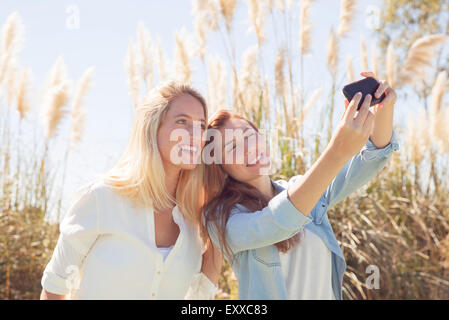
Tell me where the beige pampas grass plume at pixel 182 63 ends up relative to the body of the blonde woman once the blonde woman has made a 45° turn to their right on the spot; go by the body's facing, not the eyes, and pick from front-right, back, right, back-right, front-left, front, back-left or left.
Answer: back

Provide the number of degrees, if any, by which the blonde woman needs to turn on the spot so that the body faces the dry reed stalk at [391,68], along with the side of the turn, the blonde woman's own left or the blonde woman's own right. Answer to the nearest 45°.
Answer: approximately 90° to the blonde woman's own left

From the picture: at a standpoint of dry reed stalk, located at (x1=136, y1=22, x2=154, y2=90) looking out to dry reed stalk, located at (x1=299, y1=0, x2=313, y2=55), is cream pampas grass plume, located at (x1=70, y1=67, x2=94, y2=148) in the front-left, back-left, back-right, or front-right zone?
back-right

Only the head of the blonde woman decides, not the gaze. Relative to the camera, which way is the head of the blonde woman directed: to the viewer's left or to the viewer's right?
to the viewer's right

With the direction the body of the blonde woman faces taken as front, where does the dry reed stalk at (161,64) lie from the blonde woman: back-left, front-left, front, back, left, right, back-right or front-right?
back-left

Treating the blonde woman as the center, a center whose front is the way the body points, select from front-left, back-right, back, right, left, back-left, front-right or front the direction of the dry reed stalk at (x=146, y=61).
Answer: back-left

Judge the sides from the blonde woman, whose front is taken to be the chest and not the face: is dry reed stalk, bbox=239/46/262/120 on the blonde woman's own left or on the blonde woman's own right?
on the blonde woman's own left

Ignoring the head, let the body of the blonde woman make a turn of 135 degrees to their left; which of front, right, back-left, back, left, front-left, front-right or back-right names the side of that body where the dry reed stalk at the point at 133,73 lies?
front

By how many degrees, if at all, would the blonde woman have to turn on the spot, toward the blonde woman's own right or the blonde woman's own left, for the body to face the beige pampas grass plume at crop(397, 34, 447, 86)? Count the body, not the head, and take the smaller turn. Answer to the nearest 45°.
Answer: approximately 90° to the blonde woman's own left

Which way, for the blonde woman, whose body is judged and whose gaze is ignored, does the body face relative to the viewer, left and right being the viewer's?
facing the viewer and to the right of the viewer

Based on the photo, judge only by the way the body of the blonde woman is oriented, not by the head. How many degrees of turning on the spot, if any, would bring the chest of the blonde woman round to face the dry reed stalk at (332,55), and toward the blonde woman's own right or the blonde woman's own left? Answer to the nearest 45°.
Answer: approximately 90° to the blonde woman's own left

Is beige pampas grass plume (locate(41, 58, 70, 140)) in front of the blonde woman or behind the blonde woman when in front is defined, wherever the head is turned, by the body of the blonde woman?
behind

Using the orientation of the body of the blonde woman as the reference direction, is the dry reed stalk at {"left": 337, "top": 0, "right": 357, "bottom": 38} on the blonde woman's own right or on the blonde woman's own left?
on the blonde woman's own left

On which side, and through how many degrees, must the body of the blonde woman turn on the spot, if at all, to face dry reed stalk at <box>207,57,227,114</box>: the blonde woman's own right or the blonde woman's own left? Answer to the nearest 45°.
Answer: approximately 135° to the blonde woman's own left
